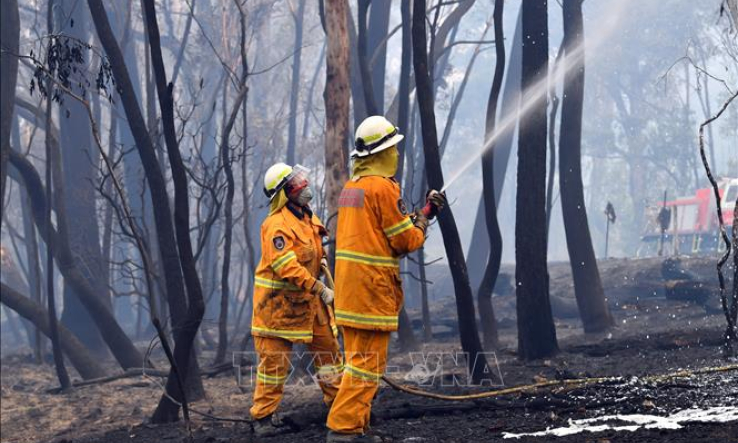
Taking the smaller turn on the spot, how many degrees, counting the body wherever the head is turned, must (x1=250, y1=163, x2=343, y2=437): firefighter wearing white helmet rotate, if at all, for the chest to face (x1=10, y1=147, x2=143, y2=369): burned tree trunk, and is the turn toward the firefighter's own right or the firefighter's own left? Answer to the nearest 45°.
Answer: approximately 180°

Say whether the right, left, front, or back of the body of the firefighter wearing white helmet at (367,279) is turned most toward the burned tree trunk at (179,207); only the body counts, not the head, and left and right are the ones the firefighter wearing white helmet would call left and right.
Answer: left

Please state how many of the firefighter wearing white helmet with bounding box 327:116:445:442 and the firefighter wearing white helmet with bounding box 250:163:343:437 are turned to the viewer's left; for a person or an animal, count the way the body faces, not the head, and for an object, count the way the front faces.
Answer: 0

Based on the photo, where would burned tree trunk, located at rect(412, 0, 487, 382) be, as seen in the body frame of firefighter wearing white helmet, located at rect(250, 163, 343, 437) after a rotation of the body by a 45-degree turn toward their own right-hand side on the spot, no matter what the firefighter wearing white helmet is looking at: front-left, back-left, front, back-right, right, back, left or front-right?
back-left

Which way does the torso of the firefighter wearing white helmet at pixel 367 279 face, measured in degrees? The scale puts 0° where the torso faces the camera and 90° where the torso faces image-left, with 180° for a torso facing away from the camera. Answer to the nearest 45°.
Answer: approximately 225°

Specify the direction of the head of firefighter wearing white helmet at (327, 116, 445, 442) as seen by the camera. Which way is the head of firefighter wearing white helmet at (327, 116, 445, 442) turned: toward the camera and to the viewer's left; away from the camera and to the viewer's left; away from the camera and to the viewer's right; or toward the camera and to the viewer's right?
away from the camera and to the viewer's right

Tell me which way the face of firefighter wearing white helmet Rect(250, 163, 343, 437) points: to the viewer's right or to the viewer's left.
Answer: to the viewer's right

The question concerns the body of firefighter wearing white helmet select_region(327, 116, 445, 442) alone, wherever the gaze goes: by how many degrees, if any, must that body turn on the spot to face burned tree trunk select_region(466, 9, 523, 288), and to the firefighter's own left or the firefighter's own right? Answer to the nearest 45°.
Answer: approximately 45° to the firefighter's own left

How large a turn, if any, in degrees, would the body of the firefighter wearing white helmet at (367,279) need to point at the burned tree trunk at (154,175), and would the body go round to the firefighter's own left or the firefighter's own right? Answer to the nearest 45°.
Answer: approximately 90° to the firefighter's own left

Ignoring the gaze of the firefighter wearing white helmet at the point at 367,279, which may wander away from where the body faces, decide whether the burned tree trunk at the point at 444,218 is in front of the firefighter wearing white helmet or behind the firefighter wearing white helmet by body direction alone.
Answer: in front

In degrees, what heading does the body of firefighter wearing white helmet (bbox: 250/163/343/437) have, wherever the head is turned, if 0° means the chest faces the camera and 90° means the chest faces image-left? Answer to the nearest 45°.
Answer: approximately 315°
